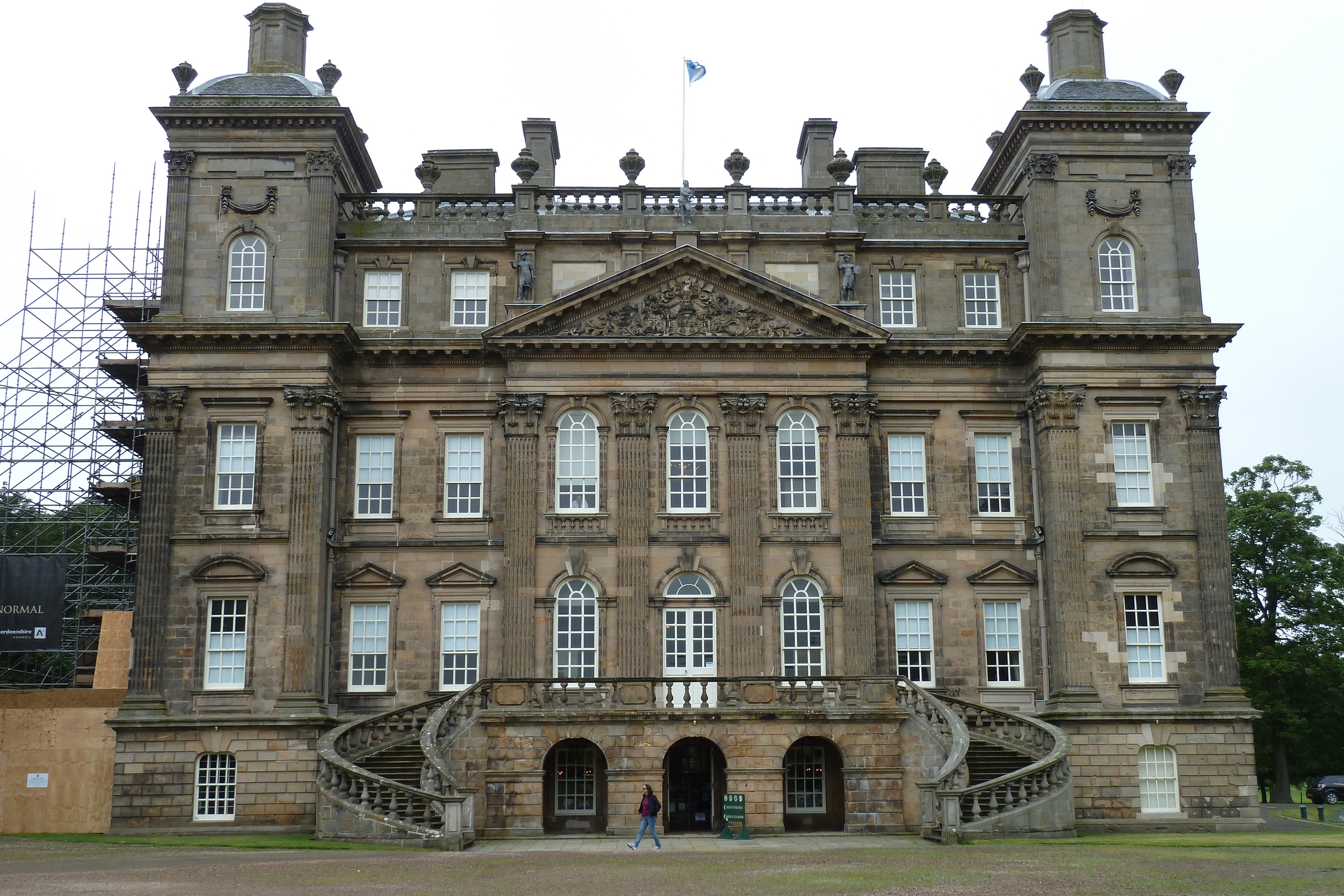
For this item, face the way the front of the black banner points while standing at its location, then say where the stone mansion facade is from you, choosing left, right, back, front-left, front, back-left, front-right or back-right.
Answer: front-left

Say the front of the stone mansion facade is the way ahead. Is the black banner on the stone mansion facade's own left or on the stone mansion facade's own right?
on the stone mansion facade's own right

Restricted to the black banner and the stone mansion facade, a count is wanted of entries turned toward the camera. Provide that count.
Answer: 2

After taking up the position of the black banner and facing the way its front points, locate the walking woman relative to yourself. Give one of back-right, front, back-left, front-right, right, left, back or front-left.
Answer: front-left

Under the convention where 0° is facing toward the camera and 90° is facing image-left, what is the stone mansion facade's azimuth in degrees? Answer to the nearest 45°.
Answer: approximately 0°
